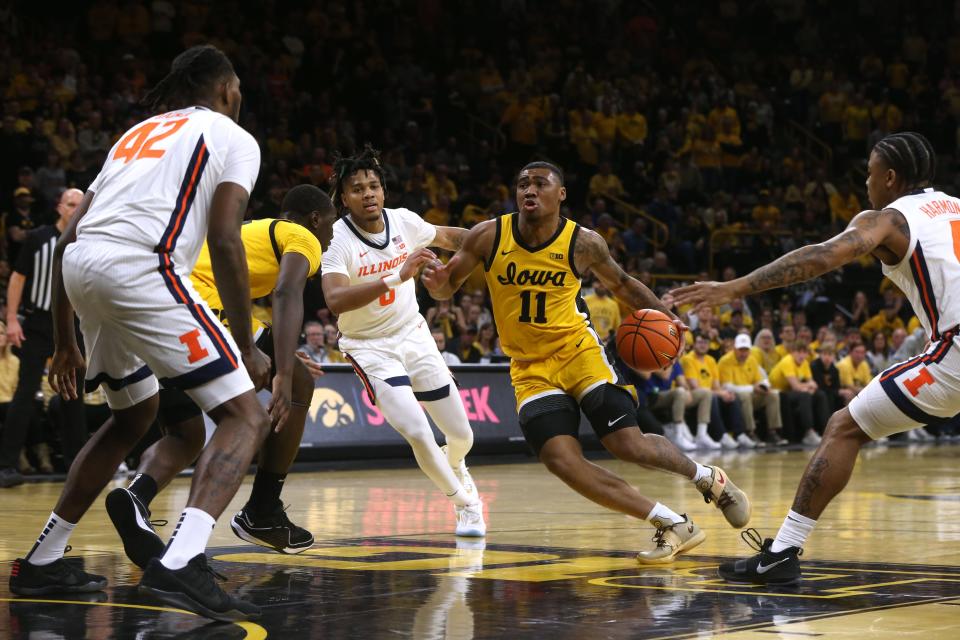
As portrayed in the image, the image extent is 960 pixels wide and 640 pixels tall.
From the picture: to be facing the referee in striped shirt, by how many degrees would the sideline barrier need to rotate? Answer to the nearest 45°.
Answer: approximately 45° to its right

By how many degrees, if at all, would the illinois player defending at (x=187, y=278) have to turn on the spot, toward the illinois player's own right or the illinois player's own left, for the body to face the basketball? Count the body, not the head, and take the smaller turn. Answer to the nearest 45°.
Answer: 0° — they already face it

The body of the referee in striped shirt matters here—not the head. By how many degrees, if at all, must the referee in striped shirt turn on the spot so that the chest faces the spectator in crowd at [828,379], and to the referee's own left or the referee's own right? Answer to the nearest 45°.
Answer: approximately 90° to the referee's own left

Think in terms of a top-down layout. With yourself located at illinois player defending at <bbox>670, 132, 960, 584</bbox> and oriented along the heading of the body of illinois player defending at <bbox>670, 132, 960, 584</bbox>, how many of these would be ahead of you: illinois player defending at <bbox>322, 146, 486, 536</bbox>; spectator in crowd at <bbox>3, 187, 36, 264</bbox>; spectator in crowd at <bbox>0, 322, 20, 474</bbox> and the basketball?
4

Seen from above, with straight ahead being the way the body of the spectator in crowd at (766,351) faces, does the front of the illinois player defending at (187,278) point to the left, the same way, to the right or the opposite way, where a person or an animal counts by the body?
the opposite way

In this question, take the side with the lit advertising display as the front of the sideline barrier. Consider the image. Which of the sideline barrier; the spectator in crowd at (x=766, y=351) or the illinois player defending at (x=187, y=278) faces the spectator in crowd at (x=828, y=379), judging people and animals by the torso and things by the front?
the illinois player defending

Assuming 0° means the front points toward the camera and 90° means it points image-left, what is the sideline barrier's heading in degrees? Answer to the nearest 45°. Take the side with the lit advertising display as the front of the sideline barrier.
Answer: approximately 0°

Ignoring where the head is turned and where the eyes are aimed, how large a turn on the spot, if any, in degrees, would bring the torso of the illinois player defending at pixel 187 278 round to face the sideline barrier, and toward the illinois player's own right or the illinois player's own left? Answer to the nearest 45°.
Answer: approximately 45° to the illinois player's own left

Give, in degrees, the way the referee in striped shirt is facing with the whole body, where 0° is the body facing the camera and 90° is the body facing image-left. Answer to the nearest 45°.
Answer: approximately 315°

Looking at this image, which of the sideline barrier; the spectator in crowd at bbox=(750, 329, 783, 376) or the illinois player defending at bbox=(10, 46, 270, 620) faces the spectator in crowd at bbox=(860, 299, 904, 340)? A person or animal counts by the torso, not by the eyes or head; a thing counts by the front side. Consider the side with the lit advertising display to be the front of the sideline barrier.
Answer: the illinois player defending

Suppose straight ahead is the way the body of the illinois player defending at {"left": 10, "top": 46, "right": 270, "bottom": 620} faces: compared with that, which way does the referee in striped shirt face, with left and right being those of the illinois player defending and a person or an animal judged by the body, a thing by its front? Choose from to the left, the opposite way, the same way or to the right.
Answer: to the right

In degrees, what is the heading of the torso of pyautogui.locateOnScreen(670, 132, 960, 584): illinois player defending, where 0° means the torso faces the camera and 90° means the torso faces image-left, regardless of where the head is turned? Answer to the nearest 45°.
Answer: approximately 135°
